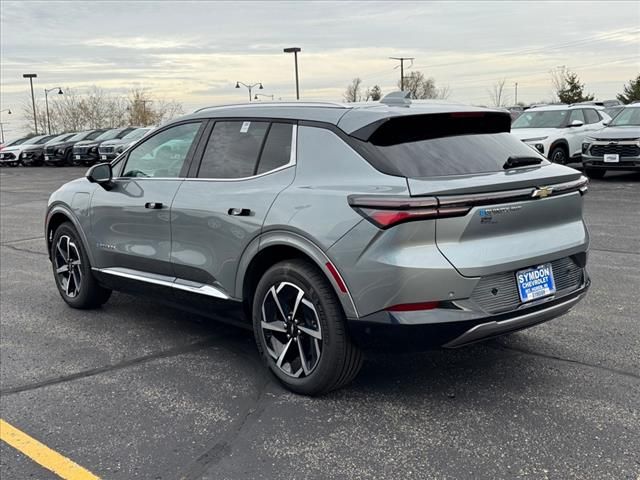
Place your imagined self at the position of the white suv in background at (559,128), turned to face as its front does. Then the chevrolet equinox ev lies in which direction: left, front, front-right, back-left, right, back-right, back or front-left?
front-left

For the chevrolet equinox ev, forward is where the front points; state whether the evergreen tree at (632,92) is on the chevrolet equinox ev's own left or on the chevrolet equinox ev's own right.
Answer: on the chevrolet equinox ev's own right

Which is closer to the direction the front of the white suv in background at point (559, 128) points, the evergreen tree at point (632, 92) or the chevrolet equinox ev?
the chevrolet equinox ev

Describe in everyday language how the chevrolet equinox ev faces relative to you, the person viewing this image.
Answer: facing away from the viewer and to the left of the viewer

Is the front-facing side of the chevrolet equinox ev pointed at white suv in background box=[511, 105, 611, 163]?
no

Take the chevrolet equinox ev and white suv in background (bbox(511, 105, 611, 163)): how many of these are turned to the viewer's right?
0
